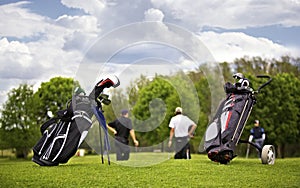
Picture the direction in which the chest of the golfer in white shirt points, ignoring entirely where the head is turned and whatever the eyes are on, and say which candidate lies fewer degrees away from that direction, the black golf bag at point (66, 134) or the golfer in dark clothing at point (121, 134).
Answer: the golfer in dark clothing

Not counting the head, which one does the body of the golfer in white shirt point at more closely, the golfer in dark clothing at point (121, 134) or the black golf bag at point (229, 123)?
the golfer in dark clothing

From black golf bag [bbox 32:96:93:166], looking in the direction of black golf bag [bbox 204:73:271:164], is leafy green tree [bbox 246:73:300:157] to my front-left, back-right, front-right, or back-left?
front-left

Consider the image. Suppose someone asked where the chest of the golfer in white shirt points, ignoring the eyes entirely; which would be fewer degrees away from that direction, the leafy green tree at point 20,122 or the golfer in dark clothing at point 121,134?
the leafy green tree

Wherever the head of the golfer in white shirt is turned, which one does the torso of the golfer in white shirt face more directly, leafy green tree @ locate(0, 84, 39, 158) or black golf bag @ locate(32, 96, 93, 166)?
the leafy green tree

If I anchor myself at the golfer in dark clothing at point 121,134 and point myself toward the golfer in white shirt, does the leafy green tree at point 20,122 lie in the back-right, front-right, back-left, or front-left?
back-left

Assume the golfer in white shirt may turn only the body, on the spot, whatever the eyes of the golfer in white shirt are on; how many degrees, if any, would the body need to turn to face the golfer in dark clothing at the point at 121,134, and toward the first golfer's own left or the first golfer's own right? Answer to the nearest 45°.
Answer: approximately 90° to the first golfer's own left

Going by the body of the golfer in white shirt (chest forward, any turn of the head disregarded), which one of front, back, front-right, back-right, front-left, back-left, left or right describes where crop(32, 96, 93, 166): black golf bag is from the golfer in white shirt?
back-left

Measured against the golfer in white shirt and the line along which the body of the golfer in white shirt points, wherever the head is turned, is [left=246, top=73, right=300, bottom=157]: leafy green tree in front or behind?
in front

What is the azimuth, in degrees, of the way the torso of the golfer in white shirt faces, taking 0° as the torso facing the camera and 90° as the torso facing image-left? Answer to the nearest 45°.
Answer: approximately 180°

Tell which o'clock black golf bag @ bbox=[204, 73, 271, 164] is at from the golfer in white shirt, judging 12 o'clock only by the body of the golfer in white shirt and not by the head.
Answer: The black golf bag is roughly at 5 o'clock from the golfer in white shirt.

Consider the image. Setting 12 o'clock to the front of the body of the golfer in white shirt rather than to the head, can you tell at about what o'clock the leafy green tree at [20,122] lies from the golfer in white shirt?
The leafy green tree is roughly at 11 o'clock from the golfer in white shirt.
